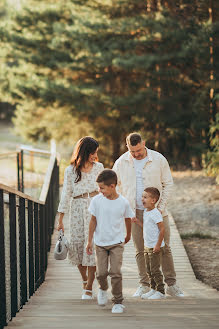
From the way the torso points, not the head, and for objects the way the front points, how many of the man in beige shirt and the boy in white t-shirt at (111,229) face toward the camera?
2

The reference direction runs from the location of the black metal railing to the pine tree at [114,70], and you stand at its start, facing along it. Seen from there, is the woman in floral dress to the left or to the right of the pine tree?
right

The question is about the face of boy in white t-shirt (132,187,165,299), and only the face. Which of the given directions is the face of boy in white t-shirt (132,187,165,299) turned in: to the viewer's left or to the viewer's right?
to the viewer's left

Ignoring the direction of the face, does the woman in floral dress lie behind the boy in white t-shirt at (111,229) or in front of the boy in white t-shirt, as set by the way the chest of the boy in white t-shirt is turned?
behind

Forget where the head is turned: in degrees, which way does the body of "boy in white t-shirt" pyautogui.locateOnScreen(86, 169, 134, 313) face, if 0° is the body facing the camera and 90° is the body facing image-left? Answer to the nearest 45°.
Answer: approximately 0°

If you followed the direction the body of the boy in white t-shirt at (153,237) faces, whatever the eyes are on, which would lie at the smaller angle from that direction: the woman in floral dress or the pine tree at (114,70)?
the woman in floral dress

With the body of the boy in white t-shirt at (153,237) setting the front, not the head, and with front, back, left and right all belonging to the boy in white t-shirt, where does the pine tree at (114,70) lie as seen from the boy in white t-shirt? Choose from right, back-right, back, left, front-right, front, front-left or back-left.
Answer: back-right

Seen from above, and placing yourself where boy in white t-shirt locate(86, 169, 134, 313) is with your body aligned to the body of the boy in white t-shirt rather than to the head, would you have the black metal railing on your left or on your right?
on your right

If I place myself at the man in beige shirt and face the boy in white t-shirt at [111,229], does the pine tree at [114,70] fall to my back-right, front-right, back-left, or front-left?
back-right
